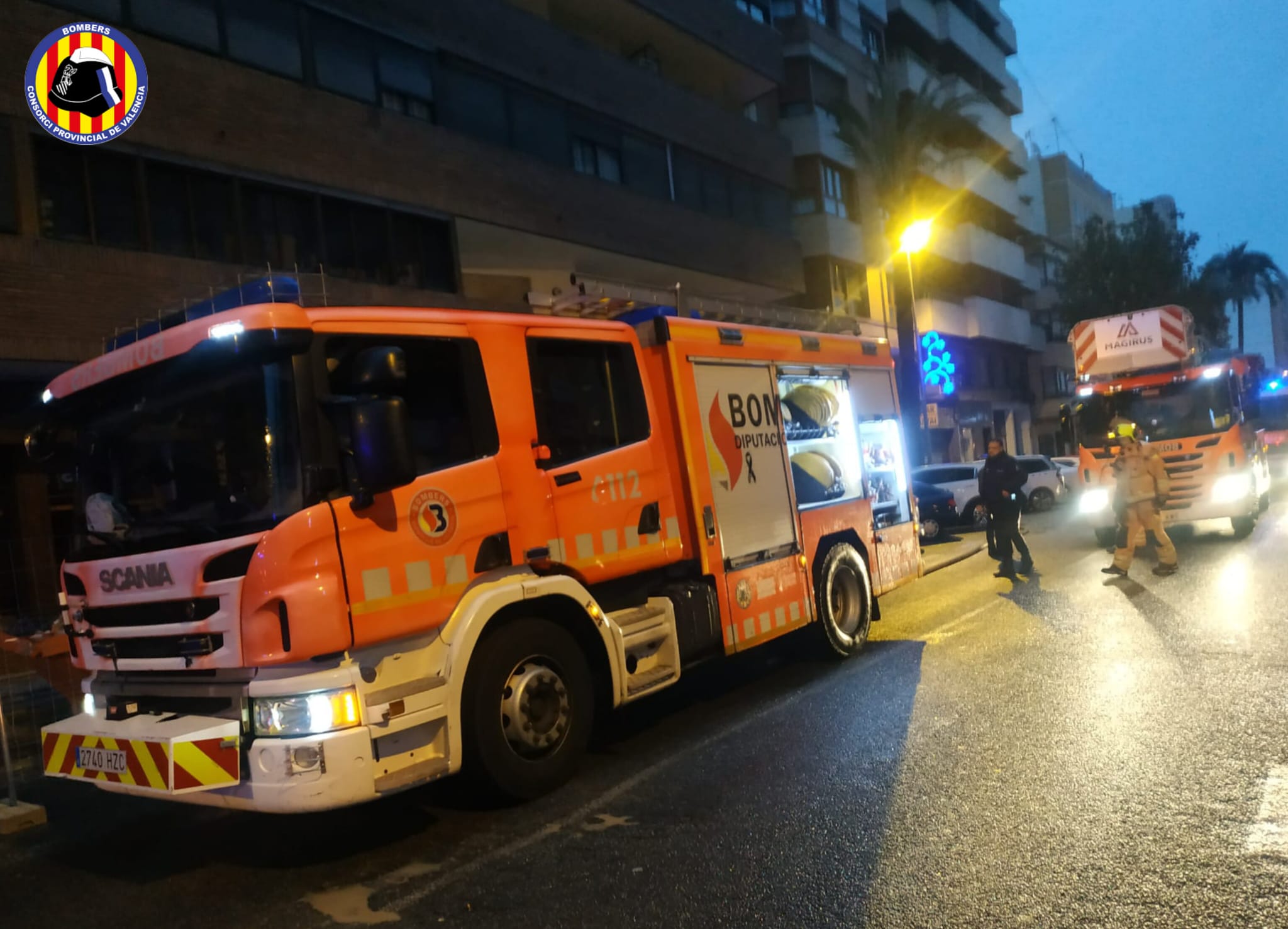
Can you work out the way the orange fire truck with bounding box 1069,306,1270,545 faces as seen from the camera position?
facing the viewer

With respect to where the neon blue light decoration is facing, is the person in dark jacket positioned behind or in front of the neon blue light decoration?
in front

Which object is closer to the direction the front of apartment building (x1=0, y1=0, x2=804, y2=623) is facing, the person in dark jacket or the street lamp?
the person in dark jacket

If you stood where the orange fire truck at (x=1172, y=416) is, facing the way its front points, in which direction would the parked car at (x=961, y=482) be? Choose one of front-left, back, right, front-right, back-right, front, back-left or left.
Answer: back-right

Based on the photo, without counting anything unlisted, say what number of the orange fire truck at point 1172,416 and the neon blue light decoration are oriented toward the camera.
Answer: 2

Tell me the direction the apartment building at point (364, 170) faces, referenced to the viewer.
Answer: facing the viewer and to the right of the viewer

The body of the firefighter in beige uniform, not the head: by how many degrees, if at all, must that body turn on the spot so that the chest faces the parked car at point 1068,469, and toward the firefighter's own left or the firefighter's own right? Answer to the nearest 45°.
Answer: approximately 135° to the firefighter's own right

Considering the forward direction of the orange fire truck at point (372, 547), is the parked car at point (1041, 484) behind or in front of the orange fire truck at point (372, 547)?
behind

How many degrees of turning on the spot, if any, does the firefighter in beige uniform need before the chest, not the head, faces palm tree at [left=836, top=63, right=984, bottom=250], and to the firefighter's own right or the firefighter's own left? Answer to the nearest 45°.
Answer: approximately 135° to the firefighter's own right

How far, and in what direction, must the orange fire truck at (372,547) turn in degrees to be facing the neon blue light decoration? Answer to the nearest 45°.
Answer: approximately 180°

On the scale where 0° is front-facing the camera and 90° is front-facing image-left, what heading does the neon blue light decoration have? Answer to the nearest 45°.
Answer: approximately 0°

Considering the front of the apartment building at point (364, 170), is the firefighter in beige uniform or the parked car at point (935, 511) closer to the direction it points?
the firefighter in beige uniform
